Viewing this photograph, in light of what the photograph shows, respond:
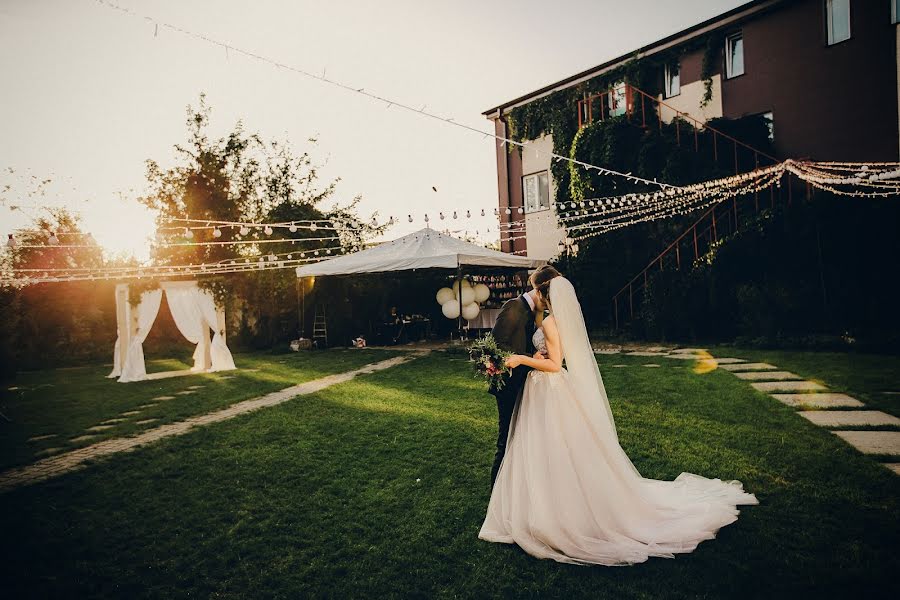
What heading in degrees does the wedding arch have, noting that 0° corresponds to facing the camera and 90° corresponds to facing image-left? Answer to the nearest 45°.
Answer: approximately 315°

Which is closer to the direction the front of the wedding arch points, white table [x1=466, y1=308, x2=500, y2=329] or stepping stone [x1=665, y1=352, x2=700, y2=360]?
the stepping stone

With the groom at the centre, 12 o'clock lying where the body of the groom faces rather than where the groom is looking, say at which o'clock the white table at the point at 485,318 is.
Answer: The white table is roughly at 9 o'clock from the groom.

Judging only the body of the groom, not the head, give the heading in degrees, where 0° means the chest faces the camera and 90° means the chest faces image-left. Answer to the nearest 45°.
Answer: approximately 270°

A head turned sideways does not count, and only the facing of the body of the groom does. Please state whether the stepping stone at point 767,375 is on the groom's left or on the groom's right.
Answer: on the groom's left

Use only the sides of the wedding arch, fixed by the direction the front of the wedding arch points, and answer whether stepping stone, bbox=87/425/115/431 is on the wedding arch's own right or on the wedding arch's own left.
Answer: on the wedding arch's own right
